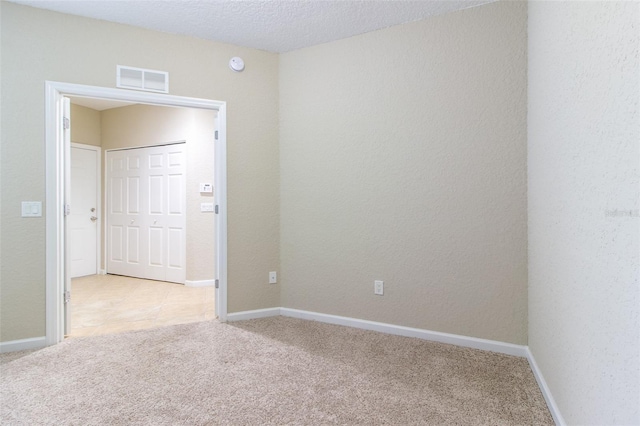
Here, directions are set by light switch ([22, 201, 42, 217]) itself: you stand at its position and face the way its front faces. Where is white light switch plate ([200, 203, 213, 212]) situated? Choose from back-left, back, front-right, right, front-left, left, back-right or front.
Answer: back-left

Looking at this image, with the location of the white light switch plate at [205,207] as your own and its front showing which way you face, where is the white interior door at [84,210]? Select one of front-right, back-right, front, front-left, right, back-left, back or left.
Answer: back-right

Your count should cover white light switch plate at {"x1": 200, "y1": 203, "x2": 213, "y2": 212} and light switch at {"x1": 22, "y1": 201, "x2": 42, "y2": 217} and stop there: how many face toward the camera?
2

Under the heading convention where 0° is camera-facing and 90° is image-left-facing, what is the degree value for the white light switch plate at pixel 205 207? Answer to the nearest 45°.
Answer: approximately 0°

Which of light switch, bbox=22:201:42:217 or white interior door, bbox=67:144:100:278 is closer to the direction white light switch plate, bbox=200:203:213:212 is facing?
the light switch

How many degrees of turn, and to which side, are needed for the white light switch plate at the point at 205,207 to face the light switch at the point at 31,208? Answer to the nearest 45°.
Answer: approximately 45° to its right

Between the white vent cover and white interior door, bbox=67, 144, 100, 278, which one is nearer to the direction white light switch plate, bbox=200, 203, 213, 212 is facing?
the white vent cover

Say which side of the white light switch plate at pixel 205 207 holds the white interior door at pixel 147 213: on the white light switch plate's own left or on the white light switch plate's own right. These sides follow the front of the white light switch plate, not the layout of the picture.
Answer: on the white light switch plate's own right

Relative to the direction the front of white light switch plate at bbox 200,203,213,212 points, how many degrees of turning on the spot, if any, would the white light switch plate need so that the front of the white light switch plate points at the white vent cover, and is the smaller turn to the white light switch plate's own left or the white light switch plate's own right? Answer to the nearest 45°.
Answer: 0° — it already faces it
